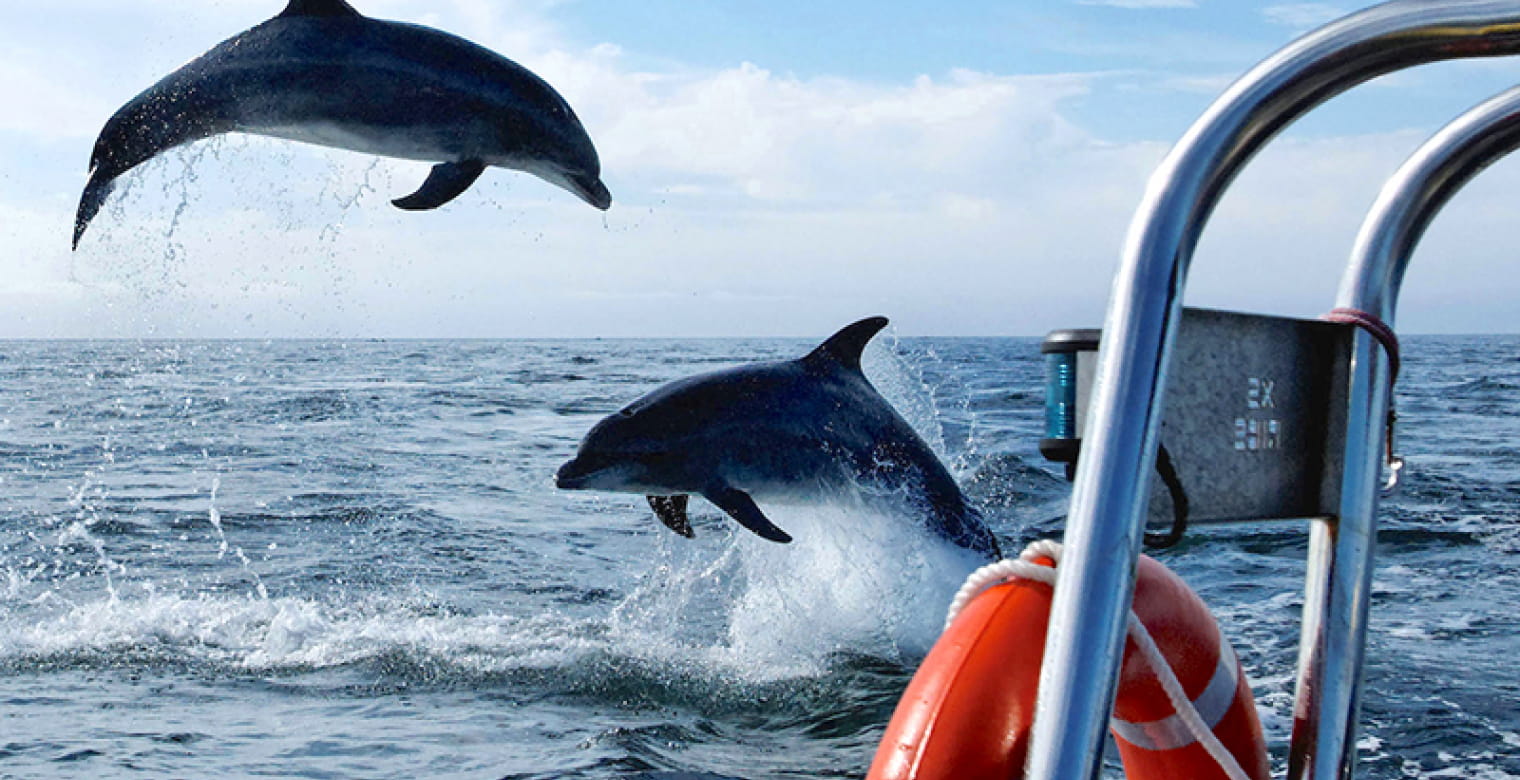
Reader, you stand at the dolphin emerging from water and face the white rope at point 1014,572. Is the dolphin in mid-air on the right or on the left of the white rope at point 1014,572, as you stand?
right

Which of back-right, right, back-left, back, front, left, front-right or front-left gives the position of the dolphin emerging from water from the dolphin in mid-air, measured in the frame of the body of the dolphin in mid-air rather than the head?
front-left

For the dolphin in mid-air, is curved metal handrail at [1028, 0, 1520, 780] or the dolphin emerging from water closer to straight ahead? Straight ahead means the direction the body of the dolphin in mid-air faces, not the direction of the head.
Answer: the dolphin emerging from water

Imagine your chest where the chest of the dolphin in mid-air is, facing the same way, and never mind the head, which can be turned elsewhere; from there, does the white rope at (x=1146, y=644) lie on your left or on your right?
on your right

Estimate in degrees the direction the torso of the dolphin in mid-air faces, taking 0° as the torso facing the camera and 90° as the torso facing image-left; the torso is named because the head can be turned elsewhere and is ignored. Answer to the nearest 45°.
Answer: approximately 270°

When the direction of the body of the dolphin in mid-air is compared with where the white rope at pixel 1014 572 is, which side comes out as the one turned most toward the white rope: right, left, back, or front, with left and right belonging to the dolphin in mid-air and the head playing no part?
right

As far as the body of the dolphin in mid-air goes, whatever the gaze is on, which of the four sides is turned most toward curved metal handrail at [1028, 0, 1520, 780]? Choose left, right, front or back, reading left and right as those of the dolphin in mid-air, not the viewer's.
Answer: right
